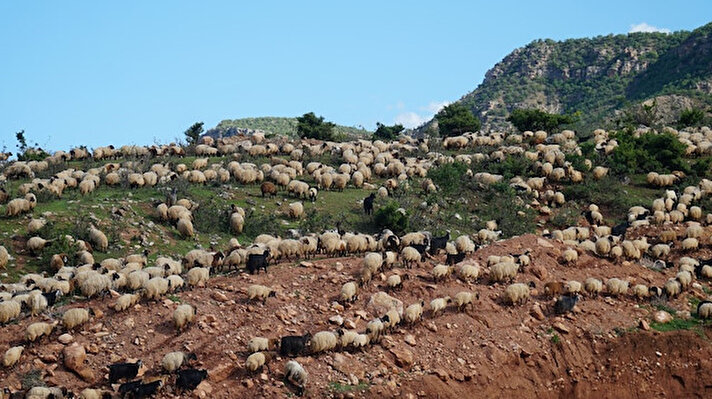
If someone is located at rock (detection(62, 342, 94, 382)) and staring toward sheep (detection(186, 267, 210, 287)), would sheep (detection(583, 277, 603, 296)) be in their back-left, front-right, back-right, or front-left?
front-right

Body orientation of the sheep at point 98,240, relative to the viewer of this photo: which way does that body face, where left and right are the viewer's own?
facing away from the viewer and to the left of the viewer

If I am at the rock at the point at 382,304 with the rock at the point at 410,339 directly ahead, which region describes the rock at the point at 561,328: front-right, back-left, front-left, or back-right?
front-left

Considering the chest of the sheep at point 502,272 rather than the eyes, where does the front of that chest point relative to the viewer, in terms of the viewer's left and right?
facing to the right of the viewer

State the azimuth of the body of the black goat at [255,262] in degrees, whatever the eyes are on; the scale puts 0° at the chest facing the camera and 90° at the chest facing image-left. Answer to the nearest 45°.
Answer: approximately 225°
